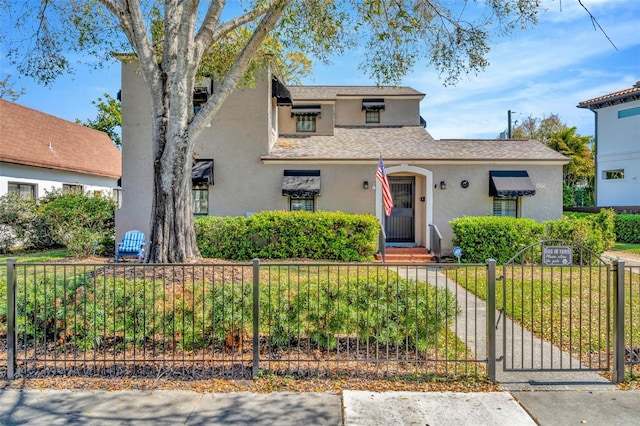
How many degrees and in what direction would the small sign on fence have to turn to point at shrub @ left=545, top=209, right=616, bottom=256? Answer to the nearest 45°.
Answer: approximately 180°

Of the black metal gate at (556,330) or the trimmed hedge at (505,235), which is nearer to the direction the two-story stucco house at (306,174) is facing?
the black metal gate

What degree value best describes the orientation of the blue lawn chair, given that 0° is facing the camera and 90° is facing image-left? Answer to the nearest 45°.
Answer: approximately 45°

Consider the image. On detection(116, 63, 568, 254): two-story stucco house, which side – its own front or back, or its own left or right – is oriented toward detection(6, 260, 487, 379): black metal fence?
front

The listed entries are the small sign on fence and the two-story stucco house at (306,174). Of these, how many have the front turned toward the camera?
2

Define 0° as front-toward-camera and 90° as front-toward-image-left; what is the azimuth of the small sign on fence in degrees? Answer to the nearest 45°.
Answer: approximately 0°

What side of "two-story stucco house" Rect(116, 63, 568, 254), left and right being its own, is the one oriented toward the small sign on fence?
front

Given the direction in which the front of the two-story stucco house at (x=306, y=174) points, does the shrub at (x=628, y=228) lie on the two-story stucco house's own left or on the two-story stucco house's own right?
on the two-story stucco house's own left

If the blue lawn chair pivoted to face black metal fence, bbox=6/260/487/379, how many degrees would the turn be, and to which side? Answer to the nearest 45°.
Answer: approximately 45° to its left

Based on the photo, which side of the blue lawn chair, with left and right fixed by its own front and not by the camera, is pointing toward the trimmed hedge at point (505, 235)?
left
